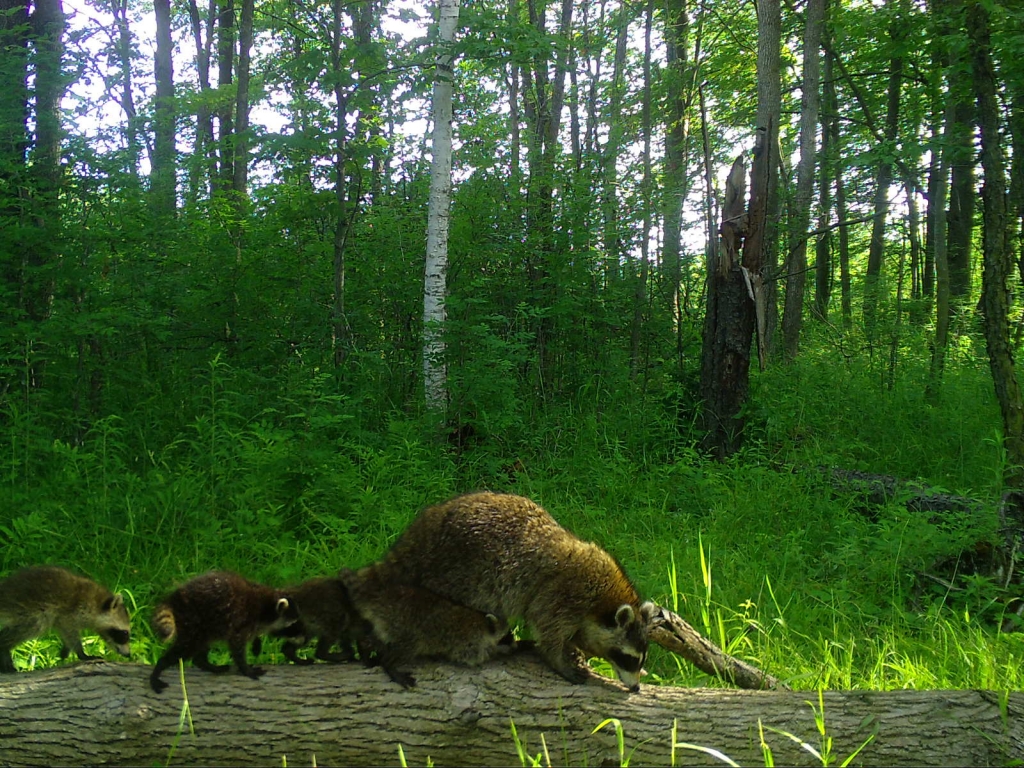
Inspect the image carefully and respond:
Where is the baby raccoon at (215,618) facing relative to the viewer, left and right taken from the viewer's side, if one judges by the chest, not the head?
facing to the right of the viewer

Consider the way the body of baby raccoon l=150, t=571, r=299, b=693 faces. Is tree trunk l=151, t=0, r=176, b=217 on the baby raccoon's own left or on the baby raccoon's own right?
on the baby raccoon's own left

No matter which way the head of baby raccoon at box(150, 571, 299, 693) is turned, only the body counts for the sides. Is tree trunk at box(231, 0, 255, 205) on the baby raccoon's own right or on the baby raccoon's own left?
on the baby raccoon's own left

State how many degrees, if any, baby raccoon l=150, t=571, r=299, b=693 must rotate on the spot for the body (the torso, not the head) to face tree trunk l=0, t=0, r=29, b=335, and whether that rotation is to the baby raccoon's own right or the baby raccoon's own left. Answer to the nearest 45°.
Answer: approximately 90° to the baby raccoon's own left

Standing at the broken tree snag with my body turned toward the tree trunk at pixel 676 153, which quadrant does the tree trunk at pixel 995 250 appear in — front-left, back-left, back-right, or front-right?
back-right

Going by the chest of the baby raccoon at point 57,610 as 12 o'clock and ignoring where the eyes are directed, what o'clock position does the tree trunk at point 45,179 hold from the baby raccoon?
The tree trunk is roughly at 9 o'clock from the baby raccoon.

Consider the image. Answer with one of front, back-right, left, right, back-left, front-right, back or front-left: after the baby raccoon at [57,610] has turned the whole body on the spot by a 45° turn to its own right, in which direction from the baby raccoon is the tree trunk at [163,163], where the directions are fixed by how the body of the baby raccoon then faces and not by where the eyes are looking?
back-left

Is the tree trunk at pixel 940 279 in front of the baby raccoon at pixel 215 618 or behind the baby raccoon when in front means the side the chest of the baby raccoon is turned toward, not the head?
in front

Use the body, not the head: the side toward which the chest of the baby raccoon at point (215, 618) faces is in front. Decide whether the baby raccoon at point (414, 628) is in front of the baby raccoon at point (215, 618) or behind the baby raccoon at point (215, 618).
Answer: in front

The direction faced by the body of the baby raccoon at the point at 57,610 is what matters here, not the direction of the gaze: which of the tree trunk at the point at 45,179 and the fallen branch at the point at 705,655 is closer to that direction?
the fallen branch

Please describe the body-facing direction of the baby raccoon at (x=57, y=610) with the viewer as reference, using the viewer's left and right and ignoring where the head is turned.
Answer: facing to the right of the viewer

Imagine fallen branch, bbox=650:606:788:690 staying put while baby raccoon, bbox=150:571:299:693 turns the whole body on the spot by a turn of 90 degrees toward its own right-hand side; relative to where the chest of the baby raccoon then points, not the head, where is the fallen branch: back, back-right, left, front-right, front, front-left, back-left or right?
left

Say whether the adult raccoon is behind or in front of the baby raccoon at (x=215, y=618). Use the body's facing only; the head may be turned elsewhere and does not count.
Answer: in front

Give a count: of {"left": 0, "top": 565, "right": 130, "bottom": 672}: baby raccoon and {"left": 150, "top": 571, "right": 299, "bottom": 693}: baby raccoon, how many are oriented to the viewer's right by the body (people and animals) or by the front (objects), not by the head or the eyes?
2
